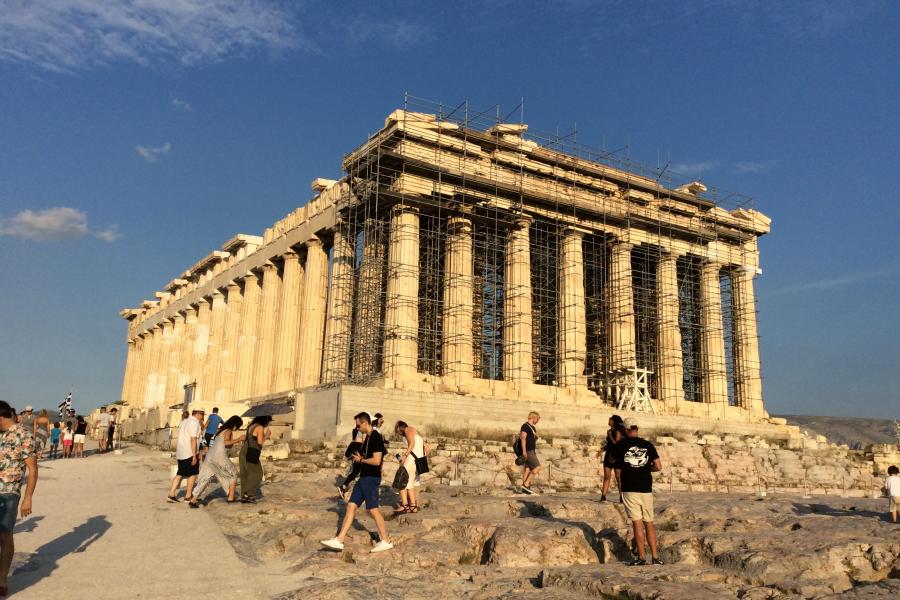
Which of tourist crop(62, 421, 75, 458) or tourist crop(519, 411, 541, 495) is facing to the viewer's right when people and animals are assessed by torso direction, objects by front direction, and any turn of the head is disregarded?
tourist crop(519, 411, 541, 495)

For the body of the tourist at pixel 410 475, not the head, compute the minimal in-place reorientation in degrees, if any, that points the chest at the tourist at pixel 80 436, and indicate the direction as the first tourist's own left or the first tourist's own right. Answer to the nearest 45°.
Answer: approximately 45° to the first tourist's own right

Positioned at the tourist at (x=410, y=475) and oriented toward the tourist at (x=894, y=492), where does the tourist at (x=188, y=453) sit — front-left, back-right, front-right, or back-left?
back-left

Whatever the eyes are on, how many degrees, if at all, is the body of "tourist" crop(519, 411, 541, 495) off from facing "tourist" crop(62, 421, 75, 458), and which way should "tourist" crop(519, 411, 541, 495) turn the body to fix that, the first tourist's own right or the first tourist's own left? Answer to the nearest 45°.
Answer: approximately 135° to the first tourist's own left

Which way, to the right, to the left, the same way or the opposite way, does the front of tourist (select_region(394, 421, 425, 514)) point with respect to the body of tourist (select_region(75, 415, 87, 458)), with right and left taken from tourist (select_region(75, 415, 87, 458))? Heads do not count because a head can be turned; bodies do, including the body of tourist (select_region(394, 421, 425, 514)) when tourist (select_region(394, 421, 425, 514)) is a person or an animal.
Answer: to the left

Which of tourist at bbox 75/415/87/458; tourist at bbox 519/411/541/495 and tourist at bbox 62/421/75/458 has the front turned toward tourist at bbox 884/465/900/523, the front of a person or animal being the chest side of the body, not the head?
tourist at bbox 519/411/541/495

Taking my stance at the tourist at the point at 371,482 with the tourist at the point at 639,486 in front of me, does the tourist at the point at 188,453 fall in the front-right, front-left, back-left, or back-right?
back-left

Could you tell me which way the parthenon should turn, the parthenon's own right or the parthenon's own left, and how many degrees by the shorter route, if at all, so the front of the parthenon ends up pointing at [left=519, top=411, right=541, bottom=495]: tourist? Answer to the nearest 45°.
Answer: approximately 45° to the parthenon's own right

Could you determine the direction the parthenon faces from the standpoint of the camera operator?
facing the viewer and to the right of the viewer

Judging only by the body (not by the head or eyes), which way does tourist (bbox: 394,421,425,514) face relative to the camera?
to the viewer's left
